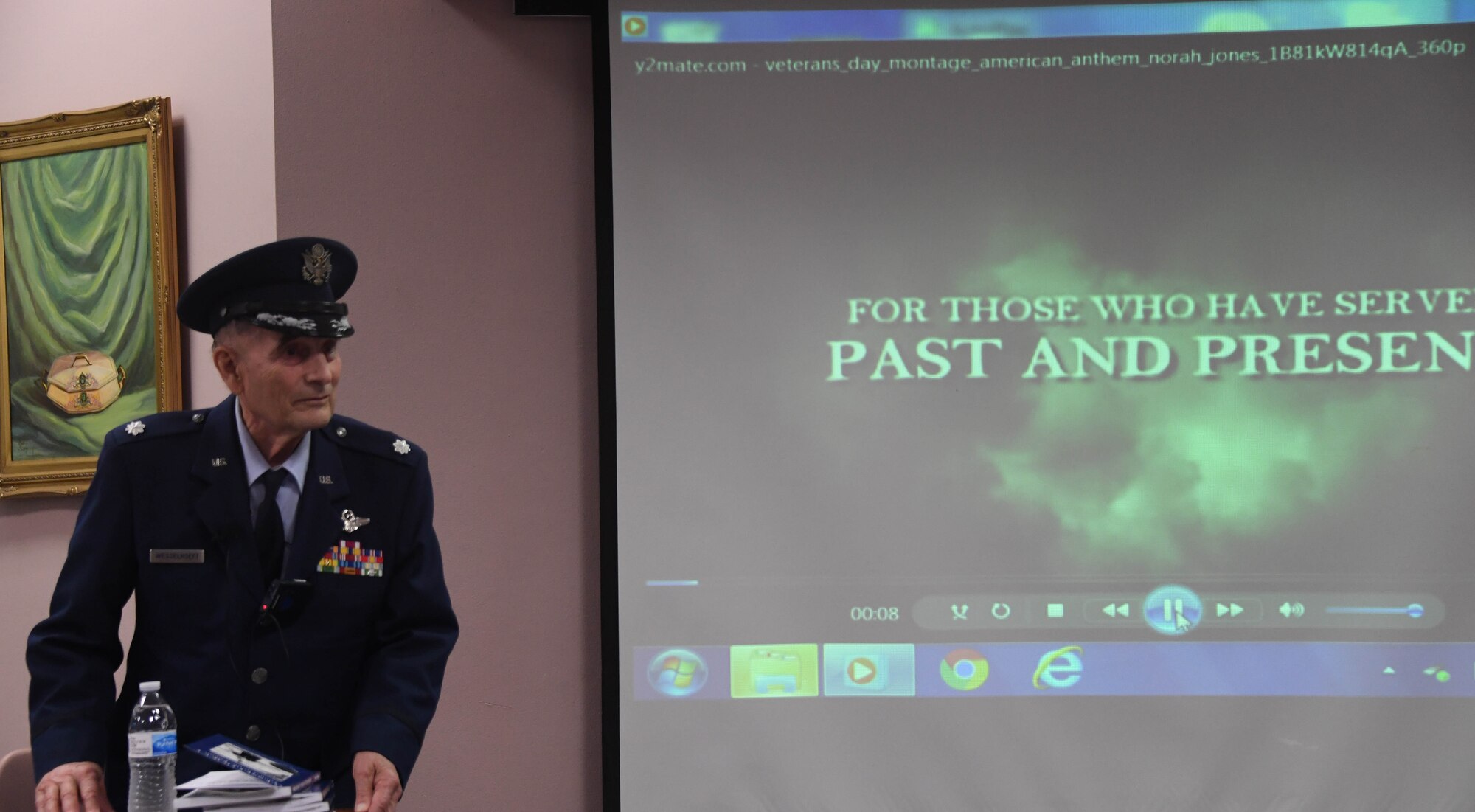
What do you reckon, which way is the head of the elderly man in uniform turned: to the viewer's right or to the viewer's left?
to the viewer's right

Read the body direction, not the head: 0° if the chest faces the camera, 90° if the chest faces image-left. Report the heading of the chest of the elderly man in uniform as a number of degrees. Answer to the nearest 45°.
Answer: approximately 0°

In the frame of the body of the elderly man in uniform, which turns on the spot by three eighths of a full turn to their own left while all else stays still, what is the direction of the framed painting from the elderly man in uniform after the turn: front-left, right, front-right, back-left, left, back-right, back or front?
front-left
